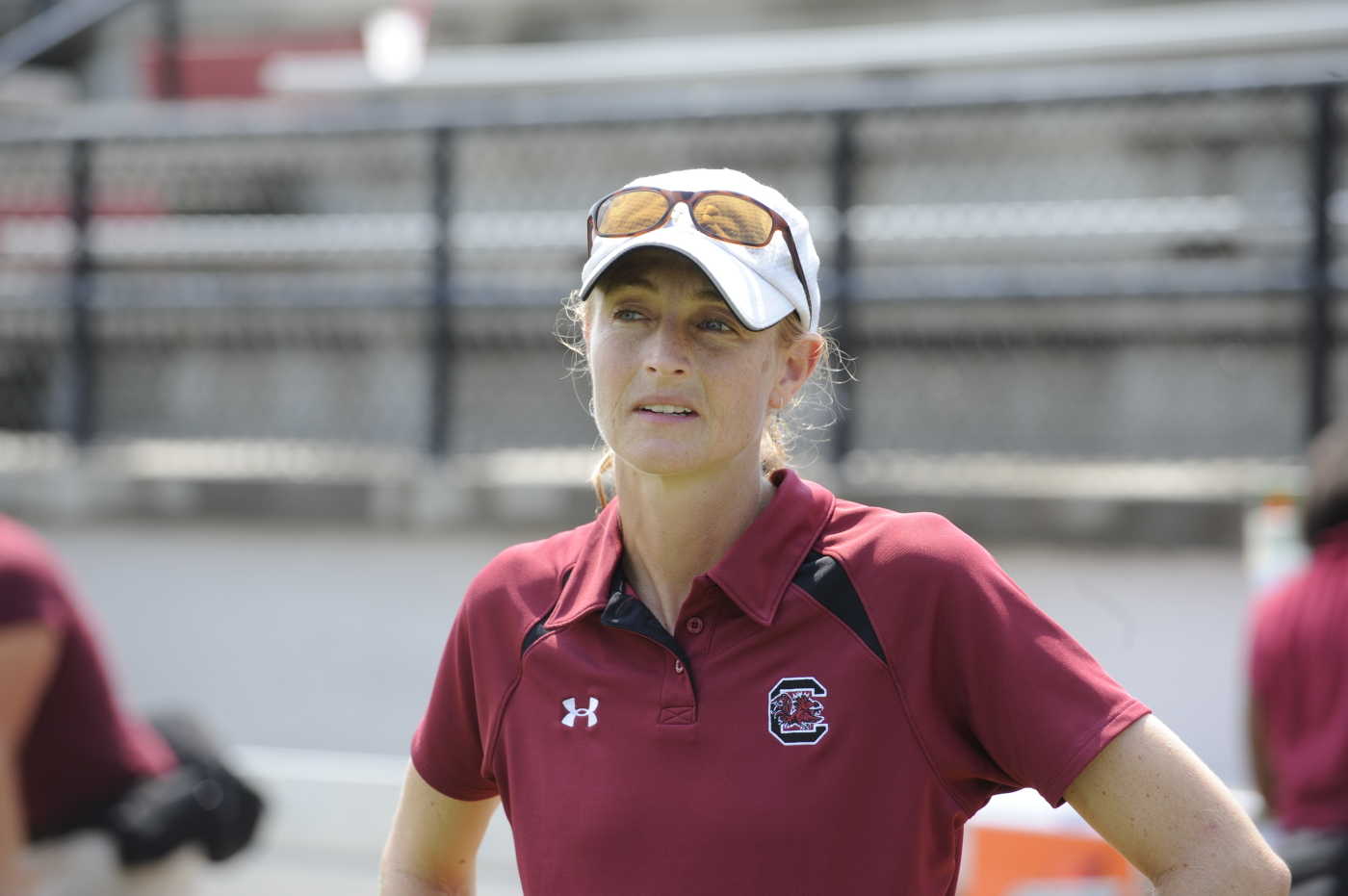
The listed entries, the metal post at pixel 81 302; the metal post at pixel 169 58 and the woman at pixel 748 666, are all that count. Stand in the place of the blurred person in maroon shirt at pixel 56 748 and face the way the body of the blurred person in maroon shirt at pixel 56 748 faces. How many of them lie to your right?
2

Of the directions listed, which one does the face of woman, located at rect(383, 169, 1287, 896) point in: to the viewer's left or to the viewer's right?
to the viewer's left

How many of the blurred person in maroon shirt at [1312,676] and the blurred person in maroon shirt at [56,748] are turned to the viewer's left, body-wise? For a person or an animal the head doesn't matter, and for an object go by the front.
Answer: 1

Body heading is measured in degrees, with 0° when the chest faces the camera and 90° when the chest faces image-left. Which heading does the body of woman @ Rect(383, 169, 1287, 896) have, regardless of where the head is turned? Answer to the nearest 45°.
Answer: approximately 45°
